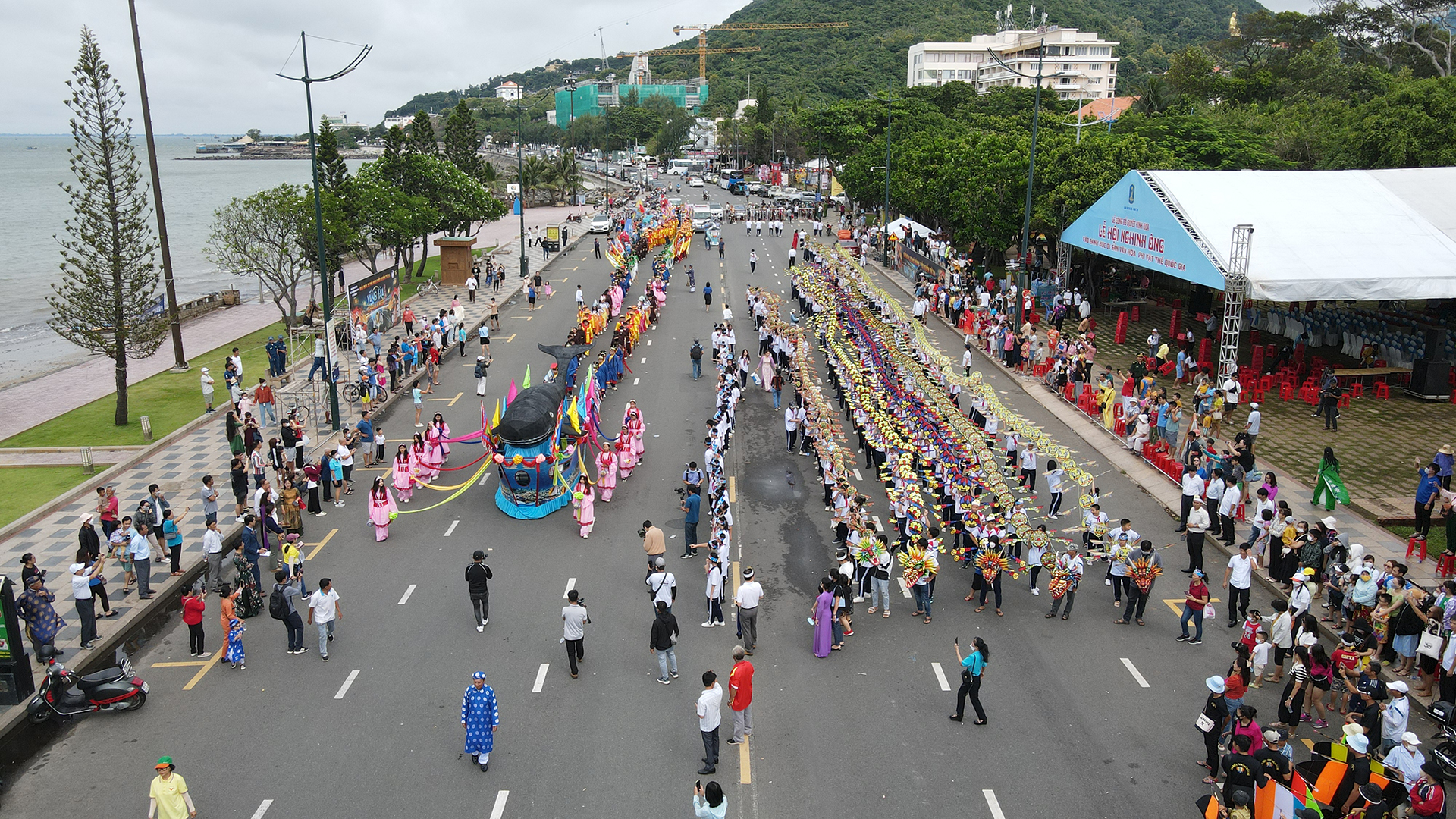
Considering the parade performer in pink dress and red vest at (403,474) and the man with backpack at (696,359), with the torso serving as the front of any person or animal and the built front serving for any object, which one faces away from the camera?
the man with backpack

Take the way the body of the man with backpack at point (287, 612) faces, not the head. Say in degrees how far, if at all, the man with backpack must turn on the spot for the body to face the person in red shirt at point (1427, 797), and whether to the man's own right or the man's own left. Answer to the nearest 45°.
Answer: approximately 90° to the man's own right

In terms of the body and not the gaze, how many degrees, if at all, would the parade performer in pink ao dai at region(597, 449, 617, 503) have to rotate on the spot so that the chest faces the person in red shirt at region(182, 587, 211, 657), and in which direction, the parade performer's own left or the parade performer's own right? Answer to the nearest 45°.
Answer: approximately 45° to the parade performer's own right

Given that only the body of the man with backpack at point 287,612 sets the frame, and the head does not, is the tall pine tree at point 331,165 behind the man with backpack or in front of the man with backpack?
in front

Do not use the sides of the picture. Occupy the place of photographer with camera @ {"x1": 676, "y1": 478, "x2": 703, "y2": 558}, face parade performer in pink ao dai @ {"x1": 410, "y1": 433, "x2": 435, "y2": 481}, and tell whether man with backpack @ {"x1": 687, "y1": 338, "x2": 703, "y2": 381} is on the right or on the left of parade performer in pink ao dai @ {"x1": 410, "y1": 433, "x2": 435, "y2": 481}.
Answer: right

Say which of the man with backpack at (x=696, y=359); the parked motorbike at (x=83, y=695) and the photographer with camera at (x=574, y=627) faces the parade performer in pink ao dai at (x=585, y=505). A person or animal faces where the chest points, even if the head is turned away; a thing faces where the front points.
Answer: the photographer with camera

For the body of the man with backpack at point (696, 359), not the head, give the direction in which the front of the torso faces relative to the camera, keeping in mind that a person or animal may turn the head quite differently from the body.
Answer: away from the camera

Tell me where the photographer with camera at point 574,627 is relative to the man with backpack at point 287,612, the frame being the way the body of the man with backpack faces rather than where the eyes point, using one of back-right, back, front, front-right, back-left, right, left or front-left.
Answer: right

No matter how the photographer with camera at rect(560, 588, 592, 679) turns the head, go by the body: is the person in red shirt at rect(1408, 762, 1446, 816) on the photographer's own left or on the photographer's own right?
on the photographer's own right
